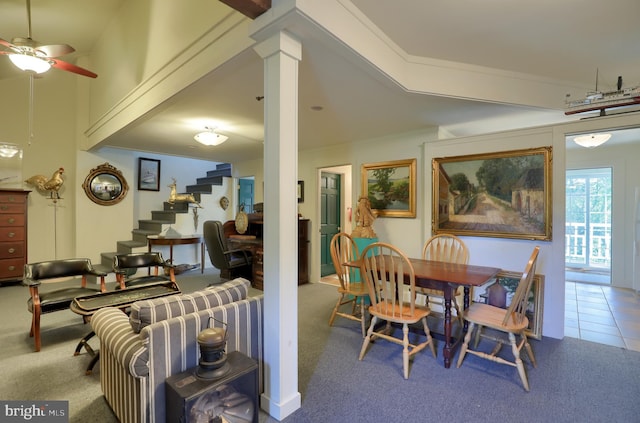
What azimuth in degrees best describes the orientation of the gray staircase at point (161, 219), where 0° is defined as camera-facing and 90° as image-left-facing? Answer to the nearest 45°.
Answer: approximately 45°

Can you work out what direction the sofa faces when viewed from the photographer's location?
facing away from the viewer and to the left of the viewer

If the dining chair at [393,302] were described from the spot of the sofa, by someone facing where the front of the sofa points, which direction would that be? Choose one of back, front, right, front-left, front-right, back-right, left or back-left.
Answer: back-right

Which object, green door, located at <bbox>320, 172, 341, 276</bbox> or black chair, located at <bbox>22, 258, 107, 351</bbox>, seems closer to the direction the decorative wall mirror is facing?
the black chair

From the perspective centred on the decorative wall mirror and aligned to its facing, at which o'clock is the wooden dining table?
The wooden dining table is roughly at 11 o'clock from the decorative wall mirror.

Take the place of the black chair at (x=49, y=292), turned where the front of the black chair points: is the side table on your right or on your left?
on your left

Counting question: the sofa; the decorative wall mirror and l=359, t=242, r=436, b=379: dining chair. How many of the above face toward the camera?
1

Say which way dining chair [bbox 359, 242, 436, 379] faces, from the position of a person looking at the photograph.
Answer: facing away from the viewer and to the right of the viewer

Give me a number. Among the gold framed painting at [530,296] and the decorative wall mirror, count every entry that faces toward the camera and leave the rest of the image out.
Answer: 2

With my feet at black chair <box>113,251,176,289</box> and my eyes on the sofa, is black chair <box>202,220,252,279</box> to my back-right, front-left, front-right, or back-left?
back-left

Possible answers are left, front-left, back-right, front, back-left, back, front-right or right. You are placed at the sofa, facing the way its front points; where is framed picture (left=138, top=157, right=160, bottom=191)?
front-right
